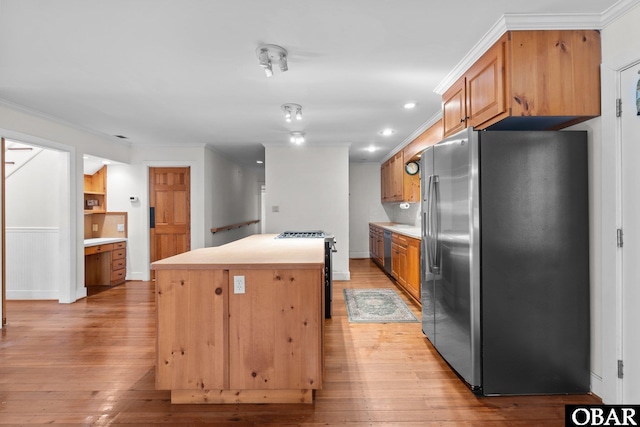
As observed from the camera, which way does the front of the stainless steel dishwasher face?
facing to the left of the viewer

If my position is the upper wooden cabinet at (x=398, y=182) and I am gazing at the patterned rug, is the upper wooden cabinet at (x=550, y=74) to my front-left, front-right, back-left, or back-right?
front-left

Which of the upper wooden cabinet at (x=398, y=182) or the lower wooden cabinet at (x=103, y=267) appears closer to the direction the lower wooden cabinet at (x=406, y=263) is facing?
the lower wooden cabinet

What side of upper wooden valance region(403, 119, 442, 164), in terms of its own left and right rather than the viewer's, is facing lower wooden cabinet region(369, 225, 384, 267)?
right

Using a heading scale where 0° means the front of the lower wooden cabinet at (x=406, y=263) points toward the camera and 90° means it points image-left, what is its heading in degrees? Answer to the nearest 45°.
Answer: approximately 90°

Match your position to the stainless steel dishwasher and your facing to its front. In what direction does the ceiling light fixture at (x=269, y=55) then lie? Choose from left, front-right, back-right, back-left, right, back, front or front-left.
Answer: left

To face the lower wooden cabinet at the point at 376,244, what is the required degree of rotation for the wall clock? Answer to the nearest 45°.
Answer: approximately 135° to its right

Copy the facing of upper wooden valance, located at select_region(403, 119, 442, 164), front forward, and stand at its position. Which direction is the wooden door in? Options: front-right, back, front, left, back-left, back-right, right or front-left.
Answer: front

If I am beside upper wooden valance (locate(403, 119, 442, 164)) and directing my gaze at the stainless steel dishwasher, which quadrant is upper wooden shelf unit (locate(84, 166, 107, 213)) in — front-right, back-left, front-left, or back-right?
front-left

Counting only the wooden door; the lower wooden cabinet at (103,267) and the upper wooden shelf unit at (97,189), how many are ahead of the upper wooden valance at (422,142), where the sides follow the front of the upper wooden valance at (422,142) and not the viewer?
3

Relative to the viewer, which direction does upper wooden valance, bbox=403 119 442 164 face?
to the viewer's left
